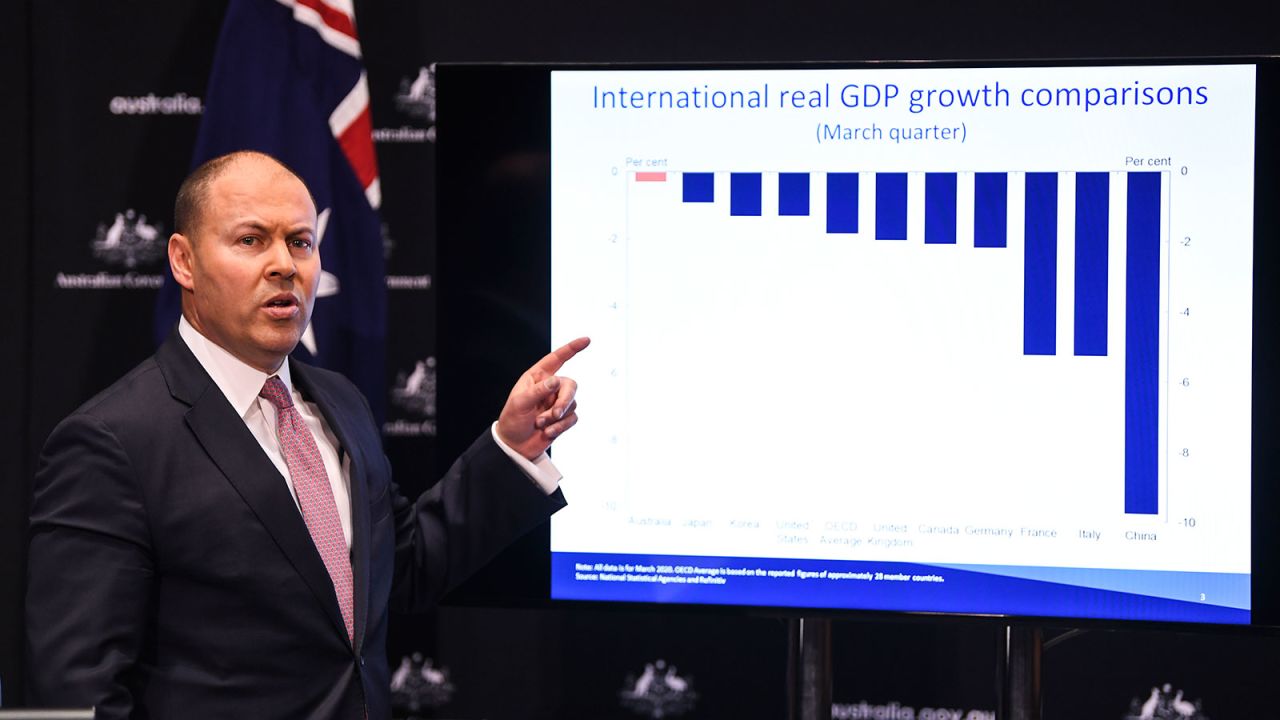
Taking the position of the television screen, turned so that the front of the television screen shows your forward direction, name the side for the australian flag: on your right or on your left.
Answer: on your right

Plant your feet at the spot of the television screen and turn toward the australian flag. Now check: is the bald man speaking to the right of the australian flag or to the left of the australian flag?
left

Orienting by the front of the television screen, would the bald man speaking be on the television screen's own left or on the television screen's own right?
on the television screen's own right

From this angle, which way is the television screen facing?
toward the camera

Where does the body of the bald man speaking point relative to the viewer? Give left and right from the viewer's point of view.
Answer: facing the viewer and to the right of the viewer

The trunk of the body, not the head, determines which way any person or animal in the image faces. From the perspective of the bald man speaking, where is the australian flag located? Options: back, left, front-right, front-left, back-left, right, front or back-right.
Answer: back-left

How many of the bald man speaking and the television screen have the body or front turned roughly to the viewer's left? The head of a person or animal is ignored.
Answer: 0

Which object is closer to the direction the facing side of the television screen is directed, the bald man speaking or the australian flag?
the bald man speaking
